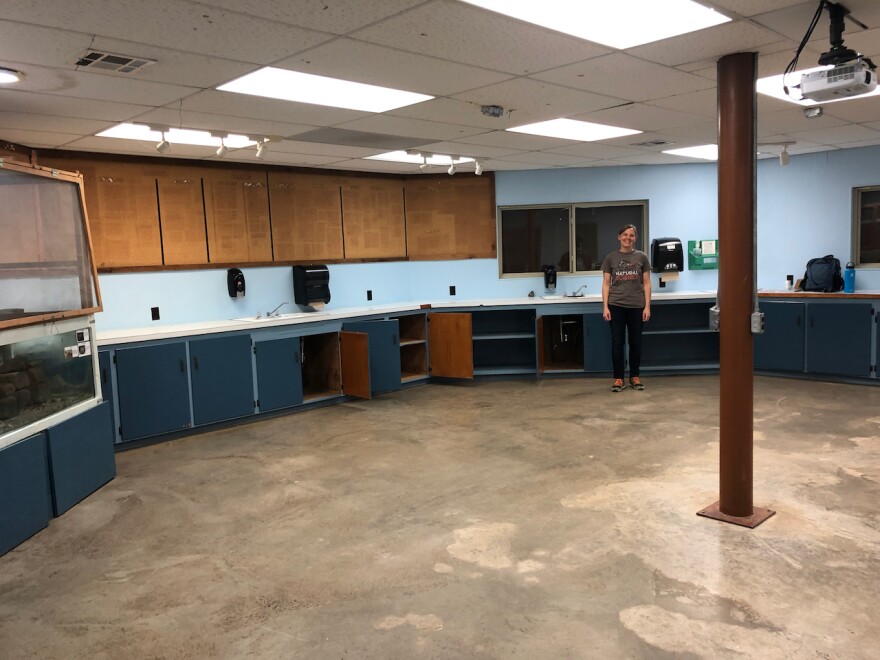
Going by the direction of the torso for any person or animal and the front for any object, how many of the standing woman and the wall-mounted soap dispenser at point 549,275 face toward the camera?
2

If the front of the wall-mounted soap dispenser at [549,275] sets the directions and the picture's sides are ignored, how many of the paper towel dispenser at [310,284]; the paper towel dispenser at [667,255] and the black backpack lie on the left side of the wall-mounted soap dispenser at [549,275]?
2

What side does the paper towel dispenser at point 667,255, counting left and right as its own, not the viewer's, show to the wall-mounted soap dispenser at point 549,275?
right

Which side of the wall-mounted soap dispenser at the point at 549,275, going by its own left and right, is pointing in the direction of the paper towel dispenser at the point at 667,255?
left

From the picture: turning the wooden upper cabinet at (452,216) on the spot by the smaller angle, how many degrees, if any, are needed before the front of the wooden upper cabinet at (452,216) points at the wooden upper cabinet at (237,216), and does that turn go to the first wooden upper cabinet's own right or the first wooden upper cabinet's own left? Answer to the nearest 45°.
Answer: approximately 45° to the first wooden upper cabinet's own right

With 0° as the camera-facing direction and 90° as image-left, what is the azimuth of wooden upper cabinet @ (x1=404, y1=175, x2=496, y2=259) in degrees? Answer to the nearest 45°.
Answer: approximately 0°

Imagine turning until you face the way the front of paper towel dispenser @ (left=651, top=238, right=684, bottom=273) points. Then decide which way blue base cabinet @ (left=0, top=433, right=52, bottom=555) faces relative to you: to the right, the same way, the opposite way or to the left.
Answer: to the left

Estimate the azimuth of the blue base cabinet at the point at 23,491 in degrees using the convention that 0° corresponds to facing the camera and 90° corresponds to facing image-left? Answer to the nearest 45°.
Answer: approximately 315°

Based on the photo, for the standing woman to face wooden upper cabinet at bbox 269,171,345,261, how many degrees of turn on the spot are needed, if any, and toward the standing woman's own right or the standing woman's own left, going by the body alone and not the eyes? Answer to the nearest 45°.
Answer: approximately 90° to the standing woman's own right

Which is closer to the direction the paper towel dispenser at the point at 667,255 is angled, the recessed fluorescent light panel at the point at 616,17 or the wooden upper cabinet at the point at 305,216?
the recessed fluorescent light panel

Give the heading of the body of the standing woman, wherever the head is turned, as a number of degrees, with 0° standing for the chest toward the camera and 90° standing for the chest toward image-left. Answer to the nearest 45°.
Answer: approximately 0°
